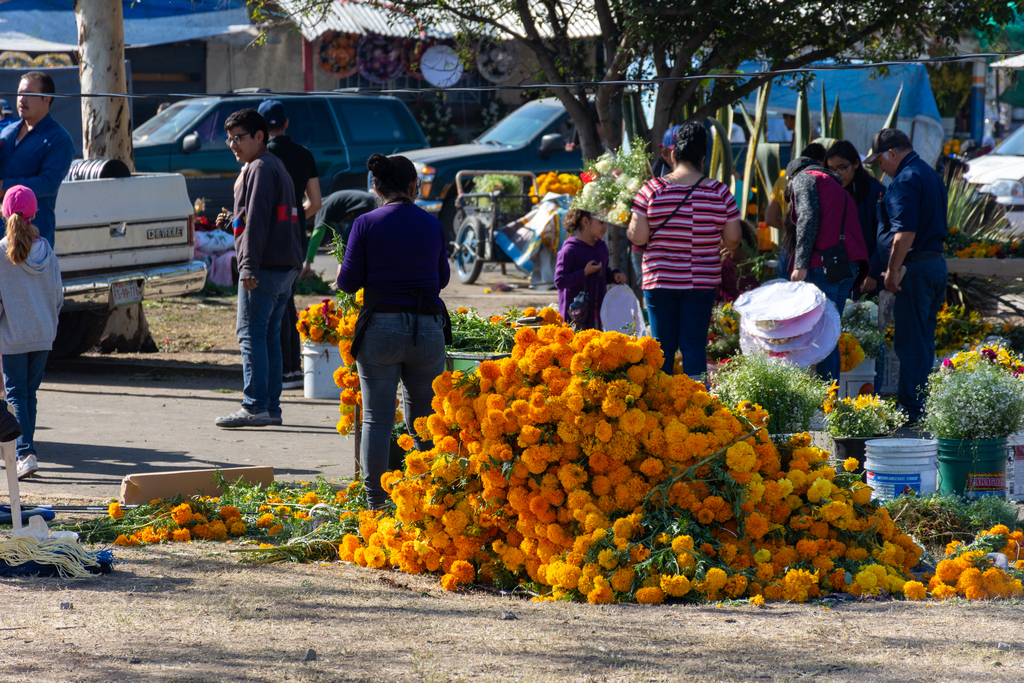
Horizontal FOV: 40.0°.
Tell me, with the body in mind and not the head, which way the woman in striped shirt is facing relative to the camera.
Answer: away from the camera

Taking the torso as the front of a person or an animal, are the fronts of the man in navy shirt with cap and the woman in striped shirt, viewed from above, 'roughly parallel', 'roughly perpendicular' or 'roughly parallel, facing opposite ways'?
roughly perpendicular

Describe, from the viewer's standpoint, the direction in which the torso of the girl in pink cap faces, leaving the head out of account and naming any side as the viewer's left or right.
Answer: facing away from the viewer

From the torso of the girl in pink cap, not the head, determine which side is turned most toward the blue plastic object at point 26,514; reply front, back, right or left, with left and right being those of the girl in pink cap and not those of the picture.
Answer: back

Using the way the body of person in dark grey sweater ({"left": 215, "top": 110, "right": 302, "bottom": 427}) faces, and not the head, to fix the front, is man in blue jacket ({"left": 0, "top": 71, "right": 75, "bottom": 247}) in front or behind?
in front

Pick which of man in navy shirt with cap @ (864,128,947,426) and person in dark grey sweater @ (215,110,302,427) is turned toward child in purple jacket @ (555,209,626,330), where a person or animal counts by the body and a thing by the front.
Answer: the man in navy shirt with cap

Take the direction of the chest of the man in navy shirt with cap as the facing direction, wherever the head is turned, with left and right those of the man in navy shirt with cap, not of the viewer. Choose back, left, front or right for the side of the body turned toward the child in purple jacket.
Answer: front

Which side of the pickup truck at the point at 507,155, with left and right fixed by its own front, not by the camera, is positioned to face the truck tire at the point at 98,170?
front

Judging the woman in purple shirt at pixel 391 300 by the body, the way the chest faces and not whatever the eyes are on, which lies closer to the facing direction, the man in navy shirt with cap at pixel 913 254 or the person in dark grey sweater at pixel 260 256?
the person in dark grey sweater

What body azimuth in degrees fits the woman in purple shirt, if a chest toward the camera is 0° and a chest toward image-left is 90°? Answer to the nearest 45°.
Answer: approximately 180°

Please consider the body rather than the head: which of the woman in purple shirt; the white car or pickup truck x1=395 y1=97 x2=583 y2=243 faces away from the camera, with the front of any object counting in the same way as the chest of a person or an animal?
the woman in purple shirt

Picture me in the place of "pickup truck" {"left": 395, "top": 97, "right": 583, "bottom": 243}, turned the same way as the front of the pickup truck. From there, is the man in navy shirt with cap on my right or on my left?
on my left

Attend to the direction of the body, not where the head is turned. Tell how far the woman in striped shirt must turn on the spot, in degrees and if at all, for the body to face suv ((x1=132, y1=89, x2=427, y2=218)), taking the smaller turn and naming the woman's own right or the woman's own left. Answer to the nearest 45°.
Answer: approximately 45° to the woman's own left

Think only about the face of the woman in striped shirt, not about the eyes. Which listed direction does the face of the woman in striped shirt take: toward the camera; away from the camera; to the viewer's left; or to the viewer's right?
away from the camera
